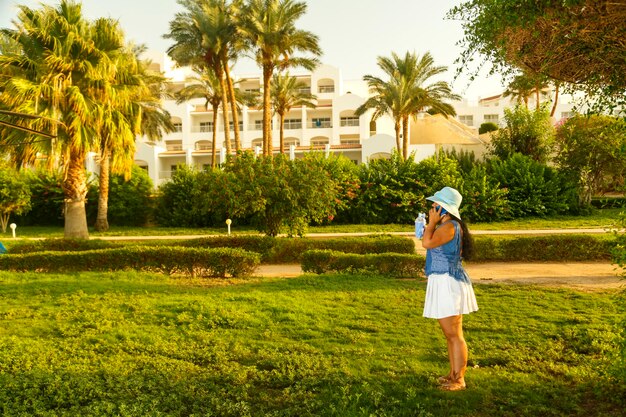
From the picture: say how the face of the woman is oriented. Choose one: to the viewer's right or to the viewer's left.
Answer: to the viewer's left

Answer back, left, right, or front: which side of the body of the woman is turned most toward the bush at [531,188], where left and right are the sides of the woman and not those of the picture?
right

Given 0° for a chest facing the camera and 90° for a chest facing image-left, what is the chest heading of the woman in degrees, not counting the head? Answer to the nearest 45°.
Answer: approximately 90°
